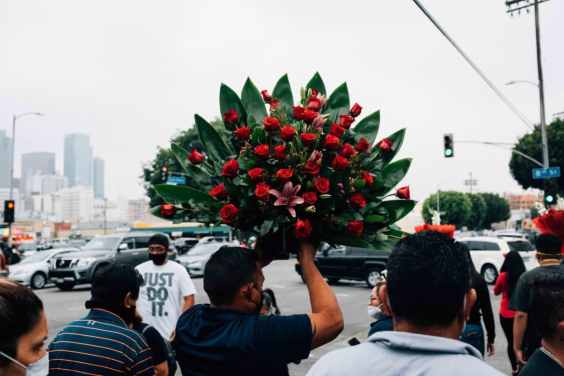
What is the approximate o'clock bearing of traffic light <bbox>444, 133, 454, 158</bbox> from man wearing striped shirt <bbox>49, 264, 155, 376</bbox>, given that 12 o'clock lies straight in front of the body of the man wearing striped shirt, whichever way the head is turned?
The traffic light is roughly at 12 o'clock from the man wearing striped shirt.

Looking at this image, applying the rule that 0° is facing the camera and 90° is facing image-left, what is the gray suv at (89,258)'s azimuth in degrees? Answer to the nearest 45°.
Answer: approximately 45°

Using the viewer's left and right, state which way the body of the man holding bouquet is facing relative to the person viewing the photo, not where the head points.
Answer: facing away from the viewer and to the right of the viewer

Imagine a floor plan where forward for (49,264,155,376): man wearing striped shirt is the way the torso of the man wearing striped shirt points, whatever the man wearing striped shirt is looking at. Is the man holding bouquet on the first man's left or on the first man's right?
on the first man's right

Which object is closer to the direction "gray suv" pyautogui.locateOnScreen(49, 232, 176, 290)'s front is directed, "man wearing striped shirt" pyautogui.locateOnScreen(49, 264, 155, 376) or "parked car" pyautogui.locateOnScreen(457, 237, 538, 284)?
the man wearing striped shirt

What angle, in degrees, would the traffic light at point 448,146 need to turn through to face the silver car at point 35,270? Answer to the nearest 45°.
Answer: approximately 45° to its right

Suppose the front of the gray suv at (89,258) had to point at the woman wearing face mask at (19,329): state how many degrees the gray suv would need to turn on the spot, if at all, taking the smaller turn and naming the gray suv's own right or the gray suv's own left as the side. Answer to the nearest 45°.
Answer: approximately 45° to the gray suv's own left

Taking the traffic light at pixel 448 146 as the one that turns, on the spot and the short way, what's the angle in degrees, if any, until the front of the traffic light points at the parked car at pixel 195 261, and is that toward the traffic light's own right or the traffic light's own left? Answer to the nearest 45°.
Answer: approximately 90° to the traffic light's own right

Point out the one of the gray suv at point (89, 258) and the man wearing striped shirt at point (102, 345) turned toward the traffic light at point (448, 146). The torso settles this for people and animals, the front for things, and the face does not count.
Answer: the man wearing striped shirt
